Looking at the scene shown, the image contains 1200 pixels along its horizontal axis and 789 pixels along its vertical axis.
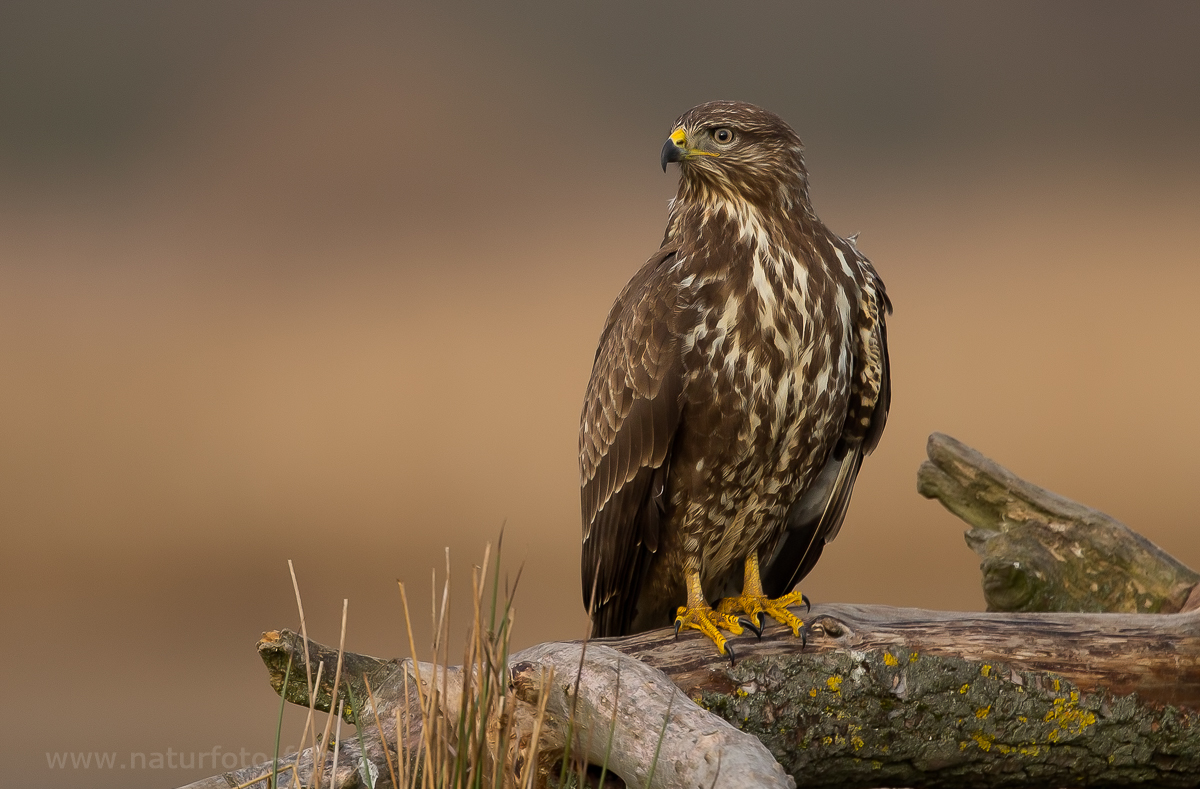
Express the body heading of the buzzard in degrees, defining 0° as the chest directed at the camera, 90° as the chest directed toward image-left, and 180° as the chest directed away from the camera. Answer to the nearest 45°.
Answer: approximately 315°
